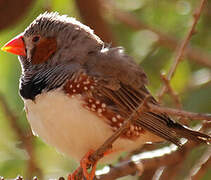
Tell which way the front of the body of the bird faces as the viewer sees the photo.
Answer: to the viewer's left

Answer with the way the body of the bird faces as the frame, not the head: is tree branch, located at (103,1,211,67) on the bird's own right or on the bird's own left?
on the bird's own right
